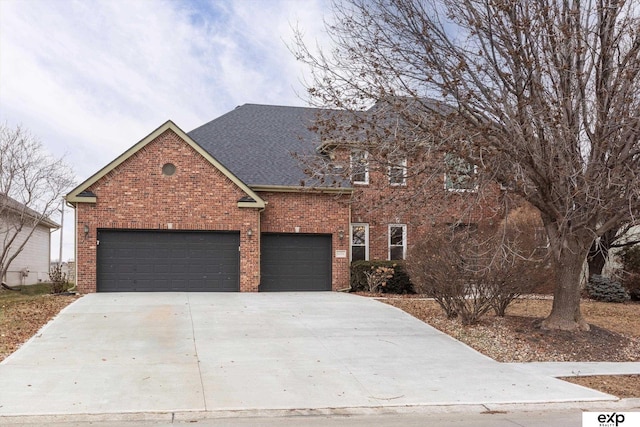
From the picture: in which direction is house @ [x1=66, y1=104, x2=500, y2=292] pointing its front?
toward the camera

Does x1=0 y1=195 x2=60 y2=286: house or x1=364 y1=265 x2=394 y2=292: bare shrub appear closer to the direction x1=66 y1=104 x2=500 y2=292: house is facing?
the bare shrub

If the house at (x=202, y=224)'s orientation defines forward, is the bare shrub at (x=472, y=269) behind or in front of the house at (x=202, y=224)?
in front

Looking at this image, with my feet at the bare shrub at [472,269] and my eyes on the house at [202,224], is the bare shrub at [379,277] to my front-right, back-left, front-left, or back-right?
front-right

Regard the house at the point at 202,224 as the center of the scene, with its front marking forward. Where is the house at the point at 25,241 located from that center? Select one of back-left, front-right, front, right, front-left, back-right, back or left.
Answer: back-right
